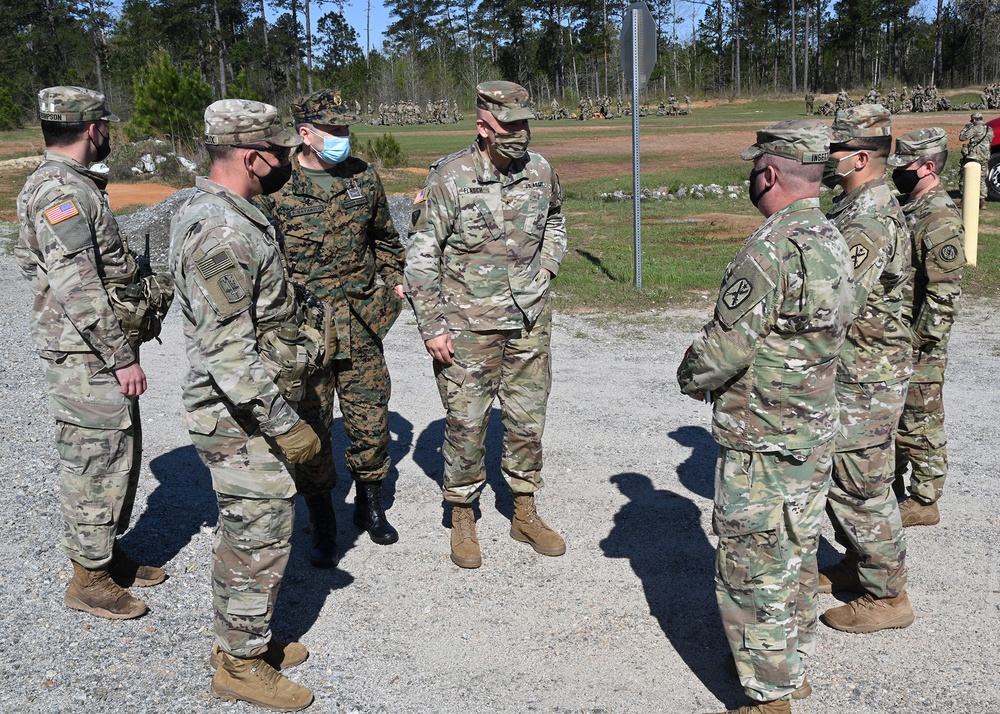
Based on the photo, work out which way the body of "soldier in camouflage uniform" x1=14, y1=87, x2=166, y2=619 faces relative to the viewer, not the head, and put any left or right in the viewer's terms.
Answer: facing to the right of the viewer

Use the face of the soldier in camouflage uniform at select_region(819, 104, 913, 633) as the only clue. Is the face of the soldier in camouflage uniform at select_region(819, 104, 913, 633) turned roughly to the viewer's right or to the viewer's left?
to the viewer's left

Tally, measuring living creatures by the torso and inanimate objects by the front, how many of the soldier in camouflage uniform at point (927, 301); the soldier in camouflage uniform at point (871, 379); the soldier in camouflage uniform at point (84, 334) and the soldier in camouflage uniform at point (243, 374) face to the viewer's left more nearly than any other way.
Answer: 2

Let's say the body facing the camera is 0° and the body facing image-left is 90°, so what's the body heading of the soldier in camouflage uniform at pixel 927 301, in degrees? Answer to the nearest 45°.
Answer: approximately 90°

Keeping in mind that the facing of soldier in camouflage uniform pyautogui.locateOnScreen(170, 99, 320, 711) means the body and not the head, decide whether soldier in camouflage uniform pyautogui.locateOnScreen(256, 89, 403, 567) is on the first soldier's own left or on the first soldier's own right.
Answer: on the first soldier's own left

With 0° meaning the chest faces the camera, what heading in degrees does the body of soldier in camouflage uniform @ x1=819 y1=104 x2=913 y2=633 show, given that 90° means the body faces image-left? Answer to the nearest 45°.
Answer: approximately 90°

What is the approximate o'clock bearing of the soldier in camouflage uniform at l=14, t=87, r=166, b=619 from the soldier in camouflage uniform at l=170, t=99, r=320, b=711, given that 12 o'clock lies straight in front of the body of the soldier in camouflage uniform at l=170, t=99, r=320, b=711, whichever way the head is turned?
the soldier in camouflage uniform at l=14, t=87, r=166, b=619 is roughly at 8 o'clock from the soldier in camouflage uniform at l=170, t=99, r=320, b=711.

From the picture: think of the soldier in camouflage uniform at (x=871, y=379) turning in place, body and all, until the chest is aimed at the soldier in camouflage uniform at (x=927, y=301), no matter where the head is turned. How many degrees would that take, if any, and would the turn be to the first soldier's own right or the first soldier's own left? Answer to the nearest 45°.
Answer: approximately 90° to the first soldier's own right
